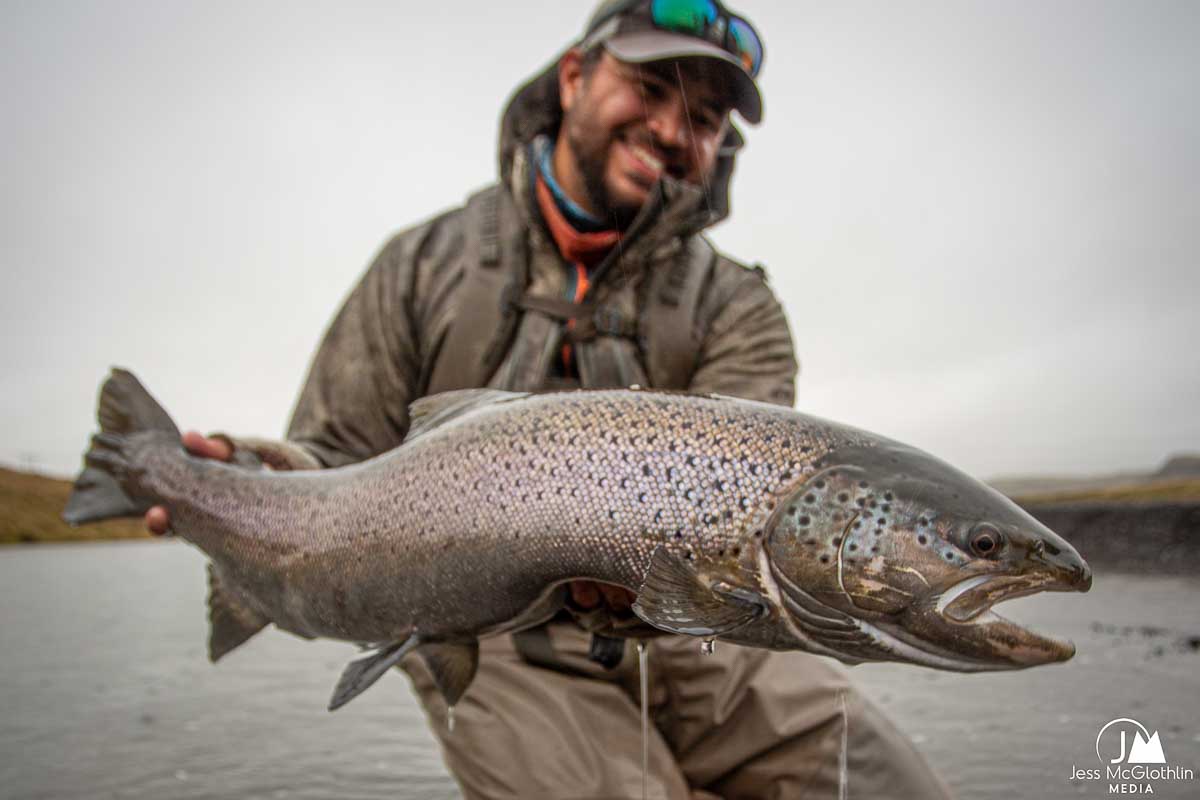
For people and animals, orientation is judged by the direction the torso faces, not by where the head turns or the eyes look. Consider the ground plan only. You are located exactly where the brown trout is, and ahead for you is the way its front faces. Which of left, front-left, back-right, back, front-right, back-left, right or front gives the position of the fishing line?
left

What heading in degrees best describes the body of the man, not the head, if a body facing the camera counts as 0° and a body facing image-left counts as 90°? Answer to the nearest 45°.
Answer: approximately 0°

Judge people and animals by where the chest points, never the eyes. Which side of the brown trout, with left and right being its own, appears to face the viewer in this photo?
right
